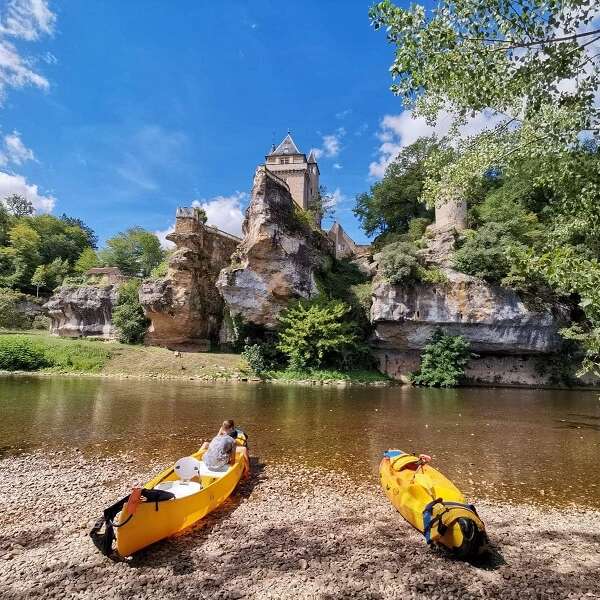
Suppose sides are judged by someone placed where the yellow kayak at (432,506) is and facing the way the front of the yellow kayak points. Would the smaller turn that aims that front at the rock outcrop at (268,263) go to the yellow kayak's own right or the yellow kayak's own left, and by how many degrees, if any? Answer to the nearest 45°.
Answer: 0° — it already faces it

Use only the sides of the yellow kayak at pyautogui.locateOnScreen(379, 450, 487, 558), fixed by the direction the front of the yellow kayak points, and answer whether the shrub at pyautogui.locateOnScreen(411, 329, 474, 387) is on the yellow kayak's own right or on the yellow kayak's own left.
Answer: on the yellow kayak's own right

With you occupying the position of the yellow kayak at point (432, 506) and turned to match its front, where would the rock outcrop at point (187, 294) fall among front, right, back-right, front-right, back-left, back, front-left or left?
front

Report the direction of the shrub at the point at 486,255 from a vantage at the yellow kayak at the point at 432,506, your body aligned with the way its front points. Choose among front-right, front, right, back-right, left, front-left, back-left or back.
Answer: front-right

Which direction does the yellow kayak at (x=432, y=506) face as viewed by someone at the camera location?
facing away from the viewer and to the left of the viewer

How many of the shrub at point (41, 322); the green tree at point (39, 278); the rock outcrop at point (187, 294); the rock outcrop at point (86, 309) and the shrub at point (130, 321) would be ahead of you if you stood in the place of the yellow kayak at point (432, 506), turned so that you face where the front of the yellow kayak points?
5

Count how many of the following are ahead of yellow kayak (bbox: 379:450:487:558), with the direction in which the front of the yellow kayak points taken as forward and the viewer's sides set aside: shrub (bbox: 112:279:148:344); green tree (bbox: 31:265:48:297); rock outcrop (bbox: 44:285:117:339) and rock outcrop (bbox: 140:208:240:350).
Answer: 4

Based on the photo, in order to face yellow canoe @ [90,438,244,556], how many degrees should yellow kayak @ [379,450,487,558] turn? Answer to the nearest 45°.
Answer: approximately 90° to its left

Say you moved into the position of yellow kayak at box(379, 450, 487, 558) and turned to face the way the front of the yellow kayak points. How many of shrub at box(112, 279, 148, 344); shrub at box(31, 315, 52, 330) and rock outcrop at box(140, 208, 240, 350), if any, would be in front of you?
3

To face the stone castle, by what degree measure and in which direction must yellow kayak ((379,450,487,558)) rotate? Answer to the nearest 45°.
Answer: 0° — it already faces it

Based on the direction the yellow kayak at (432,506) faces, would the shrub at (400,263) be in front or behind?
in front

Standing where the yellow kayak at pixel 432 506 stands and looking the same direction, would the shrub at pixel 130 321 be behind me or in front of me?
in front

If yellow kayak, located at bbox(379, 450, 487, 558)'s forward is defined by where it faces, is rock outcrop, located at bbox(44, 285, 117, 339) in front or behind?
in front
